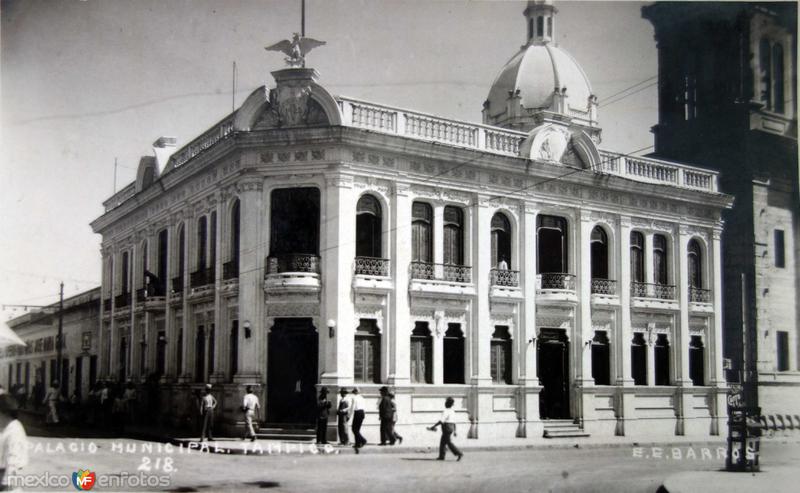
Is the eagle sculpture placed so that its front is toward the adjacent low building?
no

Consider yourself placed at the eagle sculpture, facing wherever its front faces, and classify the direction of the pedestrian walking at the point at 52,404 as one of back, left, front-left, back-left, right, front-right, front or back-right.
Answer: back-right

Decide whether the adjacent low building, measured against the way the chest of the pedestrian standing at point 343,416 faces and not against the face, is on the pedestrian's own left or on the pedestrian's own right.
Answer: on the pedestrian's own right

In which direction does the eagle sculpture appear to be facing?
toward the camera
